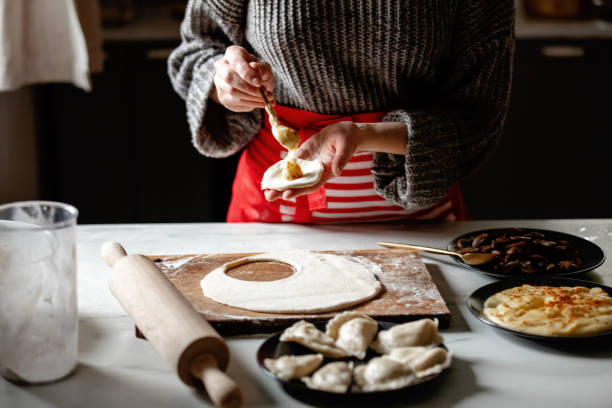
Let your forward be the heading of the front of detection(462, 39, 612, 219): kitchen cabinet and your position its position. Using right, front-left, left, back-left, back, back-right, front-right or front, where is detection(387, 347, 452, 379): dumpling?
front

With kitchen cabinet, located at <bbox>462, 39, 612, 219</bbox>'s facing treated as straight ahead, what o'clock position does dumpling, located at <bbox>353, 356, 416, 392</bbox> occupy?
The dumpling is roughly at 12 o'clock from the kitchen cabinet.

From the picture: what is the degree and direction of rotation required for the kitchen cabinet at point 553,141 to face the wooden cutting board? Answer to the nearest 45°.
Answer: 0° — it already faces it

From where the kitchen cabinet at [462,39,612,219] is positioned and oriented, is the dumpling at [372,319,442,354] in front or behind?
in front

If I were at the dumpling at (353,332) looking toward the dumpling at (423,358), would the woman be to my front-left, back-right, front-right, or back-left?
back-left

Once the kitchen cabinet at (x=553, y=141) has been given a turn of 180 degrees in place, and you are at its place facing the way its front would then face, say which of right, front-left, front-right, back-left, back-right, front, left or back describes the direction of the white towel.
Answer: back-left

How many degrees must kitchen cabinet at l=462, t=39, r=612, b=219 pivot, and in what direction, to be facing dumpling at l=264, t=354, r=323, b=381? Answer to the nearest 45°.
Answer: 0° — it already faces it

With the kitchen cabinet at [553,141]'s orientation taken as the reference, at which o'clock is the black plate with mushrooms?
The black plate with mushrooms is roughly at 12 o'clock from the kitchen cabinet.

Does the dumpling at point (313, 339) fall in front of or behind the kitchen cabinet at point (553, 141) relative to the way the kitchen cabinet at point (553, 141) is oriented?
in front

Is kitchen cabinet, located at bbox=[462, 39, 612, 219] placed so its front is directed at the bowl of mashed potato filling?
yes

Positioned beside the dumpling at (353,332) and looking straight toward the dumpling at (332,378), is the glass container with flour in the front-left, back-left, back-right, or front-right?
front-right

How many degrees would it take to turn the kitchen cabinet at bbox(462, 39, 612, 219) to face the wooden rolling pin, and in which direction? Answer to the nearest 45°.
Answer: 0° — it already faces it

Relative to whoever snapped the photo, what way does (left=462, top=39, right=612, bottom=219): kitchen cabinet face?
facing the viewer

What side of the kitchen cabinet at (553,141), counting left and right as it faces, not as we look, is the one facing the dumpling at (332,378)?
front

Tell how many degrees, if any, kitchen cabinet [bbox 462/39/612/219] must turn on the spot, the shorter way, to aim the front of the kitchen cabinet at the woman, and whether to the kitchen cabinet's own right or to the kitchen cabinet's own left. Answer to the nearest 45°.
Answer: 0° — it already faces them
